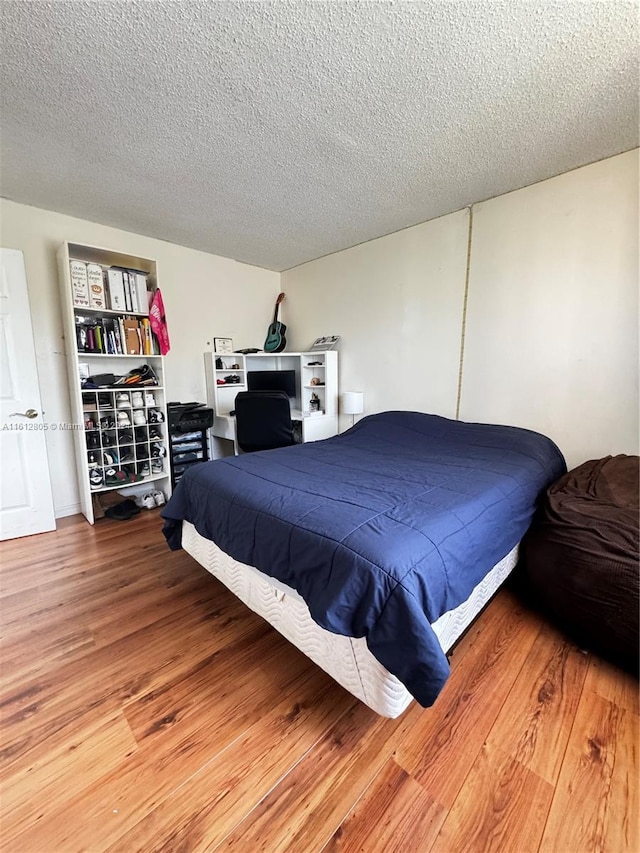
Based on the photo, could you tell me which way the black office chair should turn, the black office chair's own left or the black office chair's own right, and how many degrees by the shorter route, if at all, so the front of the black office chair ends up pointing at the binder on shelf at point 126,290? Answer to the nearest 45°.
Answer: approximately 90° to the black office chair's own left

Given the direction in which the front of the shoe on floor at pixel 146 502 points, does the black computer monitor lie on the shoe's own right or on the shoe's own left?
on the shoe's own left

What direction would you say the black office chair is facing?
away from the camera

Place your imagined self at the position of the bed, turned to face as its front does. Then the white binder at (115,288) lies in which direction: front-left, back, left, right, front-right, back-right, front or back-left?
right

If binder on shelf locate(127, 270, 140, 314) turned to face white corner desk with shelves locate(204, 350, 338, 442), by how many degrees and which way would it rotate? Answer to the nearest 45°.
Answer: approximately 90° to its left

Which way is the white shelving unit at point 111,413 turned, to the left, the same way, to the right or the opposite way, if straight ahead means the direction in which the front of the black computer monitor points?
to the left

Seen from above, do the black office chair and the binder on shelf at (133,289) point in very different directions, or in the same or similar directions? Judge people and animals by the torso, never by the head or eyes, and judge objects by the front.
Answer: very different directions

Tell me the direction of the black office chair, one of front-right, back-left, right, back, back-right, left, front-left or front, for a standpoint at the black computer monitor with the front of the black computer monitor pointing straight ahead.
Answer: front

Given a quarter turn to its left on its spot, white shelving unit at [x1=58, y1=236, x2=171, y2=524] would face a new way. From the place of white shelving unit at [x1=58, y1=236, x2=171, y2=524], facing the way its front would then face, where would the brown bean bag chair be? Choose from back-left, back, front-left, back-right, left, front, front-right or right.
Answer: right

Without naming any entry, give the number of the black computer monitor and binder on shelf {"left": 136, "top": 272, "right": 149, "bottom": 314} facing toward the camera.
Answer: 2

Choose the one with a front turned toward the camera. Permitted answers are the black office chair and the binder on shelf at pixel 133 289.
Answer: the binder on shelf

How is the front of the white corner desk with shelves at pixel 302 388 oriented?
toward the camera

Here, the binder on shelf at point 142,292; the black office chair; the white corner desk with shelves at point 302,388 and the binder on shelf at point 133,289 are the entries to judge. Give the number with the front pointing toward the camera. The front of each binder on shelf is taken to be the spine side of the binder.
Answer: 3

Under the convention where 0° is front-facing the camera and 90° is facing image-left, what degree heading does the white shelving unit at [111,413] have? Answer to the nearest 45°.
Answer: approximately 315°
